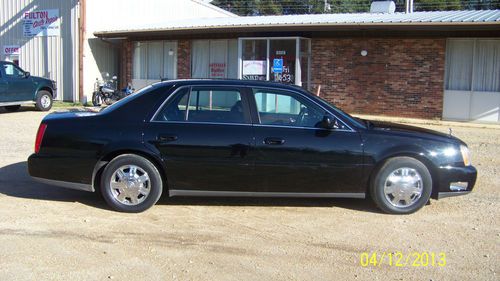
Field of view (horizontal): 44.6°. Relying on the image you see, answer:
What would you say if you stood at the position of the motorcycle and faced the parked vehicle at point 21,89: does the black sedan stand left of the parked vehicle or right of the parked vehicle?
left

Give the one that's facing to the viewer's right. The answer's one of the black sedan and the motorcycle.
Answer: the black sedan

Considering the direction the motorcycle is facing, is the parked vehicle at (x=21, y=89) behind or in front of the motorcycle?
in front

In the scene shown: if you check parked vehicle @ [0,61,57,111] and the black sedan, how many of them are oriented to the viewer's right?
2

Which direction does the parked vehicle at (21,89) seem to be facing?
to the viewer's right

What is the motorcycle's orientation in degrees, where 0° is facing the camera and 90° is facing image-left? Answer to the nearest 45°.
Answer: approximately 45°

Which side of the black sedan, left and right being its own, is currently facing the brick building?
left

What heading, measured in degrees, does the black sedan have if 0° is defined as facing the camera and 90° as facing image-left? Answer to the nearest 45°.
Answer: approximately 270°

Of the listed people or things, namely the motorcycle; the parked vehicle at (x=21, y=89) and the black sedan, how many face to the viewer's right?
2

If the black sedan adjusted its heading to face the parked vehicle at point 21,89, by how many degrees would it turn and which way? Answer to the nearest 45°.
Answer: approximately 135° to its left
